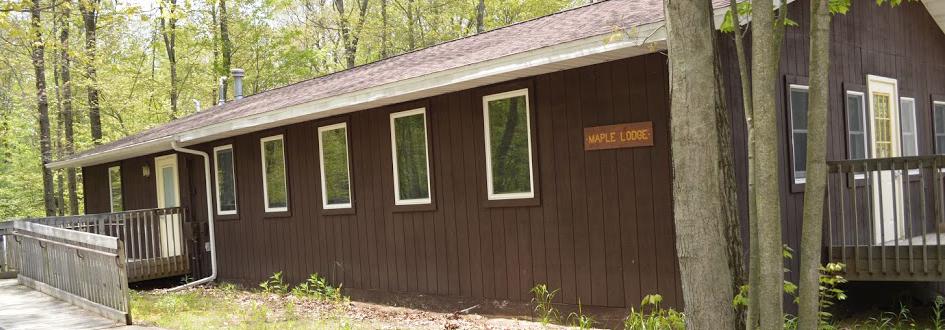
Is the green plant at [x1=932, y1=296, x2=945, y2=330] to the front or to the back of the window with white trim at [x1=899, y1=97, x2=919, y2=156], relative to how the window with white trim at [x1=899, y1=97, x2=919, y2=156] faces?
to the front

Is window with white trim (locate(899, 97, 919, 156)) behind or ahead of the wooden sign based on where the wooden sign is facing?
behind

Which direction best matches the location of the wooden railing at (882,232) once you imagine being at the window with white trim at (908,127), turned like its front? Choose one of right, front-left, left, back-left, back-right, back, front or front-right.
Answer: front-right

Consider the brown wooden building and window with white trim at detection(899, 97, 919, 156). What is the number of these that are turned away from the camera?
0

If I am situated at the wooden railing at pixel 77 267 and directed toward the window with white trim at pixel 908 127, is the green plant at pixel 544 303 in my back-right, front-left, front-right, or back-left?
front-right

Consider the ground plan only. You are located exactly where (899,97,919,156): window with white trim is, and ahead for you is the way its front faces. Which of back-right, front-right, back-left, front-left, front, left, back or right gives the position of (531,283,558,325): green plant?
right

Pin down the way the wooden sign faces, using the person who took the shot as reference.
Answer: facing the viewer and to the left of the viewer

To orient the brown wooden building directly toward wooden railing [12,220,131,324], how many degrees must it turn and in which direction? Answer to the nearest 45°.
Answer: approximately 45° to its right

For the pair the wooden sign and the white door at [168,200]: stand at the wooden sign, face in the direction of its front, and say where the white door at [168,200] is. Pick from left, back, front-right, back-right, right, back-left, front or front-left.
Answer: right

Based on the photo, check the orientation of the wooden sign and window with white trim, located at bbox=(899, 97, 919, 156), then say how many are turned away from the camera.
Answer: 0

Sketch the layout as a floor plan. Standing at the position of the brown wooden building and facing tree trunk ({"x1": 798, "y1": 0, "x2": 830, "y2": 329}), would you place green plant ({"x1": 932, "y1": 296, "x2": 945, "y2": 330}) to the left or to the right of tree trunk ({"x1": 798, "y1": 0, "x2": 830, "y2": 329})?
left

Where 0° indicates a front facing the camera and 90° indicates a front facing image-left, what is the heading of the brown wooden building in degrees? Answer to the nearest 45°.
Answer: approximately 45°

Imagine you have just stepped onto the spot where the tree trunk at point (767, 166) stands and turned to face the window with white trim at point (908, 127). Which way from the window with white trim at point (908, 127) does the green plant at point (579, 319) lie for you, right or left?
left

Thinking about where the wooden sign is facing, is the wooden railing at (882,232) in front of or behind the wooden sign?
behind
